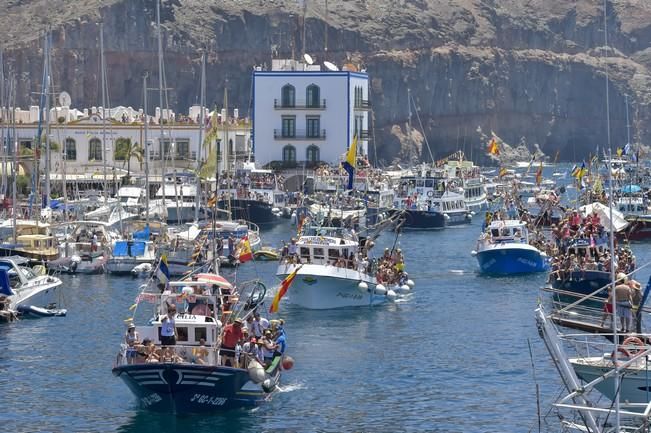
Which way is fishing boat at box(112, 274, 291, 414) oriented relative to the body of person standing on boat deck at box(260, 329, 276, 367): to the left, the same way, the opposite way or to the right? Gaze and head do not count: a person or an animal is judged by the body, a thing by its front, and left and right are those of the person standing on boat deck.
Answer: to the right

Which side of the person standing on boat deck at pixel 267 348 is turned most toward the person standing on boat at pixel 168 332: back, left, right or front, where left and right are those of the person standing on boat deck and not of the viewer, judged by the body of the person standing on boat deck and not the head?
right

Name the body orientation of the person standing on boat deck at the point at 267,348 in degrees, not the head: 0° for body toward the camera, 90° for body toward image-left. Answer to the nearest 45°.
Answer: approximately 315°
